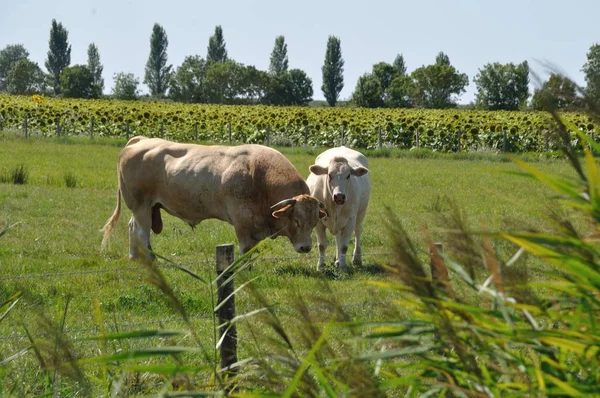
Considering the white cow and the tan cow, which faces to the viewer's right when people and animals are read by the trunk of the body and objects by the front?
the tan cow

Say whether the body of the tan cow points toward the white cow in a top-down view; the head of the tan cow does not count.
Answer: yes

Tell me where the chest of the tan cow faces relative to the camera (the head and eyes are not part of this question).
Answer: to the viewer's right

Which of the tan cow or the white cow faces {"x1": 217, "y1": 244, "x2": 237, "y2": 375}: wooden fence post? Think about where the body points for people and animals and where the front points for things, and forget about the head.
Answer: the white cow

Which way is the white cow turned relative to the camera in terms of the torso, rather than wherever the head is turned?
toward the camera

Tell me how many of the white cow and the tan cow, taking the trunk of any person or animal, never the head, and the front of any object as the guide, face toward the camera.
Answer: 1

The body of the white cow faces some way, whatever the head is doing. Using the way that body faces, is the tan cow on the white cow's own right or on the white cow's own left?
on the white cow's own right

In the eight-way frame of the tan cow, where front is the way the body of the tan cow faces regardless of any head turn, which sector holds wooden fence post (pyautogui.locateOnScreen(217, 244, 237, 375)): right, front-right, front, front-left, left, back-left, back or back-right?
right

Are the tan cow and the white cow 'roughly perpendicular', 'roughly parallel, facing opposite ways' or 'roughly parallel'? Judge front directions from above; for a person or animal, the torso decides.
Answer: roughly perpendicular
